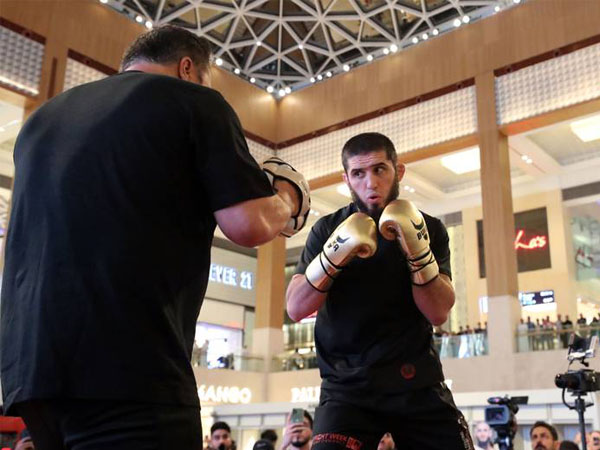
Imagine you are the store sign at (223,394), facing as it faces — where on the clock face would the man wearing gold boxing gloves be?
The man wearing gold boxing gloves is roughly at 12 o'clock from the store sign.

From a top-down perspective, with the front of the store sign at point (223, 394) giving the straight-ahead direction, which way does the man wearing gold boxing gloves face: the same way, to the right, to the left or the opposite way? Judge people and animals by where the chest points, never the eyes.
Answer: the same way

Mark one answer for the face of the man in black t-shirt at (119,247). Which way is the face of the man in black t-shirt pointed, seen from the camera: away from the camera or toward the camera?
away from the camera

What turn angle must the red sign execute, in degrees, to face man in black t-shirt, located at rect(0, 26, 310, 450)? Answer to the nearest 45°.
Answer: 0° — it already faces them

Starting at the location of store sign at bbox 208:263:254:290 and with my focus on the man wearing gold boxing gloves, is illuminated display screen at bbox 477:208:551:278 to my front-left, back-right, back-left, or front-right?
front-left

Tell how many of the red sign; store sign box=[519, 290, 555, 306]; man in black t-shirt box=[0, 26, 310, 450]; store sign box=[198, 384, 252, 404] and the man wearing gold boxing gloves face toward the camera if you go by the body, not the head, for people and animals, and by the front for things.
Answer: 4

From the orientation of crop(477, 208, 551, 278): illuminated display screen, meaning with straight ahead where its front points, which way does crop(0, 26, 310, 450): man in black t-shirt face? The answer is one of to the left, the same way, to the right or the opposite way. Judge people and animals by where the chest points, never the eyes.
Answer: the opposite way

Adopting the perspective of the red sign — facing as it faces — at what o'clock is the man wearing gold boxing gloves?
The man wearing gold boxing gloves is roughly at 12 o'clock from the red sign.

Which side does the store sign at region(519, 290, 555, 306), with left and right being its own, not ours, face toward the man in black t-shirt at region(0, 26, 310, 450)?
front

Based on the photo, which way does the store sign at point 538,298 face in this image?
toward the camera

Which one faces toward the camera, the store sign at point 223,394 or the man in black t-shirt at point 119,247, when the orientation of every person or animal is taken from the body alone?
the store sign

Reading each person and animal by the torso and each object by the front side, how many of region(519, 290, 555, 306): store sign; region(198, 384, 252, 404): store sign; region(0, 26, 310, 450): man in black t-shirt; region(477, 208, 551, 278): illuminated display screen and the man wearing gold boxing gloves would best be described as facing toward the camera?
4

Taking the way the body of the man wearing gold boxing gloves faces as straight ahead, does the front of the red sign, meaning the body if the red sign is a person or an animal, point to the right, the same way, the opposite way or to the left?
the same way

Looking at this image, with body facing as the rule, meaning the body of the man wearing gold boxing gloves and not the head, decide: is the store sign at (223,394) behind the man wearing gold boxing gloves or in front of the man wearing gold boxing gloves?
behind

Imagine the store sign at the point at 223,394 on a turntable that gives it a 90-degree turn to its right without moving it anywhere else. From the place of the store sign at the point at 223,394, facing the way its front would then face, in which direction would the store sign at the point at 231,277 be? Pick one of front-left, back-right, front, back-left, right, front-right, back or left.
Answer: right

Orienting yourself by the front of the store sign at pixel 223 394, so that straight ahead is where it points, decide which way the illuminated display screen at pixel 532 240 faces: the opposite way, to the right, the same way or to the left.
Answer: the same way

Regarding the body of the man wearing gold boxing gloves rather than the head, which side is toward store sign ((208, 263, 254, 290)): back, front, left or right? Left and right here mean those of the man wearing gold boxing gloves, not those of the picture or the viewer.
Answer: back

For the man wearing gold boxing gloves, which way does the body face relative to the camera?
toward the camera

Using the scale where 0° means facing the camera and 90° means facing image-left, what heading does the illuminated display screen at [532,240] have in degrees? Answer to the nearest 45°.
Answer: approximately 0°

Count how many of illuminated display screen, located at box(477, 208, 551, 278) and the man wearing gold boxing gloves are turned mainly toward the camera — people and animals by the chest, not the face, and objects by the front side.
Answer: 2

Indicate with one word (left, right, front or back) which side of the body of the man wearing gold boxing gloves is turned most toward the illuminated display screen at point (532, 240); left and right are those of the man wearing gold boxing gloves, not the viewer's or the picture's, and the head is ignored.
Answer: back
